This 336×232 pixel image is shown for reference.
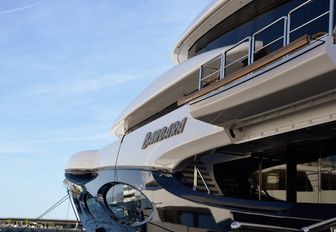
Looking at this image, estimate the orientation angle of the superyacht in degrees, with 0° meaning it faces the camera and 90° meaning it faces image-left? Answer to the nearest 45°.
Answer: approximately 135°
